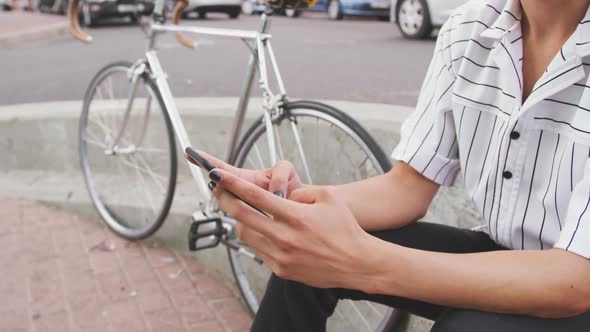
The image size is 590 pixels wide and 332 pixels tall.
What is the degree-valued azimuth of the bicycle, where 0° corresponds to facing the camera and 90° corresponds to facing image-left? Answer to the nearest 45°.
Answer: approximately 135°

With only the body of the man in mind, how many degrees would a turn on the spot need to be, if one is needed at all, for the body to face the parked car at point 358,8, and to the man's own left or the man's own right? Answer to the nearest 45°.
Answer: approximately 135° to the man's own right

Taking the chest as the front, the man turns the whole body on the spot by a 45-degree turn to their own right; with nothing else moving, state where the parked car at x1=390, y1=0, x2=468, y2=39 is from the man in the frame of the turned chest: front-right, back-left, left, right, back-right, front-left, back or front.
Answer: right

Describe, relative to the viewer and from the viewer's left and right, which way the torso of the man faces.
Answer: facing the viewer and to the left of the viewer

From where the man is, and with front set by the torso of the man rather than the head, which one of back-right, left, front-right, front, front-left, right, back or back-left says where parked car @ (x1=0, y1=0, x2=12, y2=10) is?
right

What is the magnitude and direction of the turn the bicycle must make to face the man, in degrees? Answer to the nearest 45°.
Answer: approximately 180°

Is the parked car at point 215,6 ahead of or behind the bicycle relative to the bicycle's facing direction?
ahead

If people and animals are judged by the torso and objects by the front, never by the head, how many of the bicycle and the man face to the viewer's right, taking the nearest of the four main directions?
0

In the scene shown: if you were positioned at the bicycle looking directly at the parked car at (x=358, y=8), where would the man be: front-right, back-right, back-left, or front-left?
back-right

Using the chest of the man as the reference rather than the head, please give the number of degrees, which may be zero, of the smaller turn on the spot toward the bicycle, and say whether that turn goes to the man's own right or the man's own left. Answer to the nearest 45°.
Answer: approximately 90° to the man's own right
